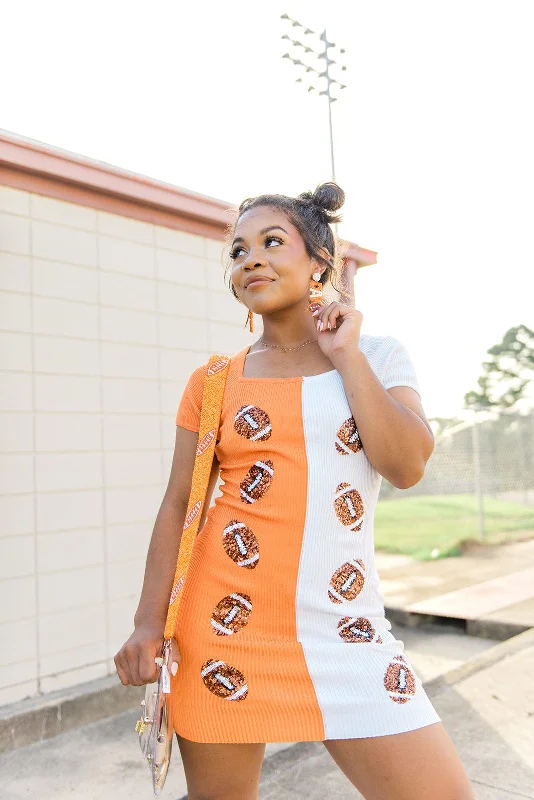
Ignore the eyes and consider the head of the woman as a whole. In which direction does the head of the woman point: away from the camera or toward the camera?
toward the camera

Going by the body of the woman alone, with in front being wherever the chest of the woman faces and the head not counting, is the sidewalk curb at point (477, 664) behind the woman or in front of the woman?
behind

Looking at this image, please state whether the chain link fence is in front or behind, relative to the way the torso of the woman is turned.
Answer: behind

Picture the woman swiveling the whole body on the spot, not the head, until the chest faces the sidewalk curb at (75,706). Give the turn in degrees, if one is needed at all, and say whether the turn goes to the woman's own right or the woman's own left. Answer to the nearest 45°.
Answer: approximately 135° to the woman's own right

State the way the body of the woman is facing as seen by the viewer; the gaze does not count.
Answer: toward the camera
